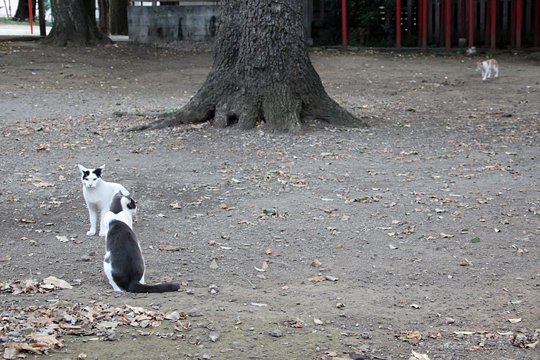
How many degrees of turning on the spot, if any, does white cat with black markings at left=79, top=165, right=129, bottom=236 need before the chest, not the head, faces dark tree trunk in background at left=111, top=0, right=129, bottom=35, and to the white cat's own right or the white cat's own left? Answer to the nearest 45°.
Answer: approximately 135° to the white cat's own right

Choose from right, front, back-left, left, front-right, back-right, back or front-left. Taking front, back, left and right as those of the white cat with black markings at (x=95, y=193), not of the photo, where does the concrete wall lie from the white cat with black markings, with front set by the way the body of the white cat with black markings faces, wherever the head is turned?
back-right

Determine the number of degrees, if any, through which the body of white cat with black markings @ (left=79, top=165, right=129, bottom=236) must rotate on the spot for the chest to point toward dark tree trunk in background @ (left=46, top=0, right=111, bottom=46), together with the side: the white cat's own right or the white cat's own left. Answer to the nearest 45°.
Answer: approximately 135° to the white cat's own right

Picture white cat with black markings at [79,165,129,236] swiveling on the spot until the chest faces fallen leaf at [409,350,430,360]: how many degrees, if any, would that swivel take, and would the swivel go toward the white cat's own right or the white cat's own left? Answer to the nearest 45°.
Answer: approximately 90° to the white cat's own left

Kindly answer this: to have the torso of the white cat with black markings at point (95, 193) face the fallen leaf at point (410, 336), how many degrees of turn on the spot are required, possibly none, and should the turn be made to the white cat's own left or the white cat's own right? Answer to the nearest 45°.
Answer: approximately 90° to the white cat's own left

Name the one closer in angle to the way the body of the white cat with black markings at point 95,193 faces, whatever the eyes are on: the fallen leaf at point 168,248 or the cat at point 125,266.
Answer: the cat

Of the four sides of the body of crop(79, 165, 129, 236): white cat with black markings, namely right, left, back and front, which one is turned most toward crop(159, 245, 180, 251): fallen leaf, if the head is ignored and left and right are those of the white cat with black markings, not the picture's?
left

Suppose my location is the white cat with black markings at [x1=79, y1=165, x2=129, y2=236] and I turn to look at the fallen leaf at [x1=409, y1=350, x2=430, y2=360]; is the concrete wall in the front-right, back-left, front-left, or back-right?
back-left

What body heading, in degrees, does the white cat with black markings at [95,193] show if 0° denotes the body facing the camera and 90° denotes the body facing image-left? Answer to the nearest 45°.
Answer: approximately 45°

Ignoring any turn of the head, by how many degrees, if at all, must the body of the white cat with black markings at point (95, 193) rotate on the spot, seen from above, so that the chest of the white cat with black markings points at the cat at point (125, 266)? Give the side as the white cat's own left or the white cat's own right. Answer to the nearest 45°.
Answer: approximately 45° to the white cat's own left

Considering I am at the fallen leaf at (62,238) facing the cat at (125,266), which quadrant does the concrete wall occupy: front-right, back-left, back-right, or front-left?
back-left

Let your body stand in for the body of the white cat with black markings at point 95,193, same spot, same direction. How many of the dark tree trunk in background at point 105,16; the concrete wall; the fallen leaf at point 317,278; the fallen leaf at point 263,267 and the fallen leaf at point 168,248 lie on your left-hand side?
3

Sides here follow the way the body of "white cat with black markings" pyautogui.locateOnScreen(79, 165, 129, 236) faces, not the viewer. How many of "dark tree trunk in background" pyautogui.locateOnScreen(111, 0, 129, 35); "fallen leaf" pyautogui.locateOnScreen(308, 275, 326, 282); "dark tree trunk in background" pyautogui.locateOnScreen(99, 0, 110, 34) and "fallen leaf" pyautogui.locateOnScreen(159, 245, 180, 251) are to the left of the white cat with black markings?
2

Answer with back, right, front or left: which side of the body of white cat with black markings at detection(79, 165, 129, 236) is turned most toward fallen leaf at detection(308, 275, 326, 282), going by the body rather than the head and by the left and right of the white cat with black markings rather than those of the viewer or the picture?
left

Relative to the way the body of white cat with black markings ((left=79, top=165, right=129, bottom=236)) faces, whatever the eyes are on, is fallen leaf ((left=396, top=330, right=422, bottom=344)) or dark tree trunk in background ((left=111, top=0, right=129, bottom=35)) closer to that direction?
the fallen leaf
